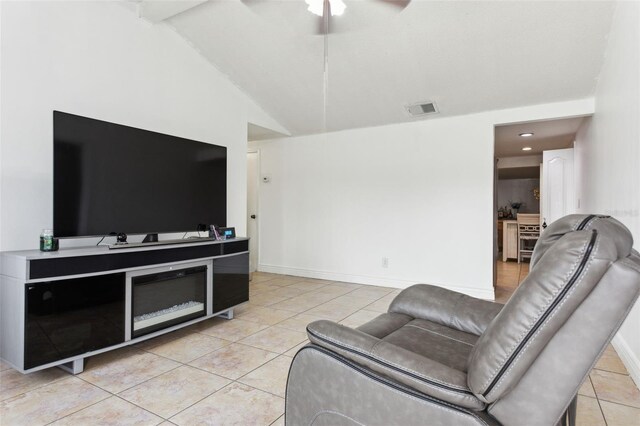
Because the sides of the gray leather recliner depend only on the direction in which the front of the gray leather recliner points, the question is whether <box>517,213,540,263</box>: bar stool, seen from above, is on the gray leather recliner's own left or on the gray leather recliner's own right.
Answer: on the gray leather recliner's own right

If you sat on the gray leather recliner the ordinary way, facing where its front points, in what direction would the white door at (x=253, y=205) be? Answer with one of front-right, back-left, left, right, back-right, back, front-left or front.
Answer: front-right

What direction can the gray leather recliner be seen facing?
to the viewer's left

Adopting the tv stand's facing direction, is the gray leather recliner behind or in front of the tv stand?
in front

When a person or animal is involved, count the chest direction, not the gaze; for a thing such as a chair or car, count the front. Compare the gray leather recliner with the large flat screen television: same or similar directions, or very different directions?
very different directions

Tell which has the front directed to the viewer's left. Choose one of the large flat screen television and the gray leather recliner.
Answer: the gray leather recliner

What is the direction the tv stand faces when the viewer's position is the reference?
facing the viewer and to the right of the viewer

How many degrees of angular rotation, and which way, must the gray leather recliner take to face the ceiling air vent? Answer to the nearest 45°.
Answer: approximately 90° to its right

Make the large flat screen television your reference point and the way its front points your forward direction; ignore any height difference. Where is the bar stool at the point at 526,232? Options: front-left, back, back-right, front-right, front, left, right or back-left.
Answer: front-left

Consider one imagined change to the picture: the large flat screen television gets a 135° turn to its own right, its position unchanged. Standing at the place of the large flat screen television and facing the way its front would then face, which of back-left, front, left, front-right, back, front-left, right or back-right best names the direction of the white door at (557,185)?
back

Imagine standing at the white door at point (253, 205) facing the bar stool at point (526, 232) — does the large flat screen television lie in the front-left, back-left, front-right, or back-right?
back-right

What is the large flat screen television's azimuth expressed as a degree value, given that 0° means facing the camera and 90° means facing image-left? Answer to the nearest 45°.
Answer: approximately 315°

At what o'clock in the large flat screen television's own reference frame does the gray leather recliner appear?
The gray leather recliner is roughly at 1 o'clock from the large flat screen television.

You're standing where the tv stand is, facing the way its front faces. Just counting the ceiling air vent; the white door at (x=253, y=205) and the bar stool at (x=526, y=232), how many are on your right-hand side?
0
